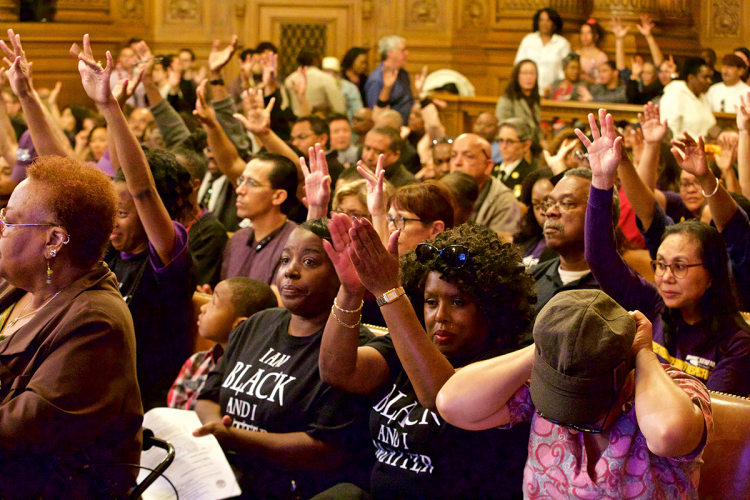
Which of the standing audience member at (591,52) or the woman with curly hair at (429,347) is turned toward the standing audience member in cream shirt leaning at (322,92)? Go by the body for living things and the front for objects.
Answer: the standing audience member at (591,52)

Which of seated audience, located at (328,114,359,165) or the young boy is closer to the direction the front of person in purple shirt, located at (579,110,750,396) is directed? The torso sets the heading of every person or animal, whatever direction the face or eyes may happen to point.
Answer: the young boy

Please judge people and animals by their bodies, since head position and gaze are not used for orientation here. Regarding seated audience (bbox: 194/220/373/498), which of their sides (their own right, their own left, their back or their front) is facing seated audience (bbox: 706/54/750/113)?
back

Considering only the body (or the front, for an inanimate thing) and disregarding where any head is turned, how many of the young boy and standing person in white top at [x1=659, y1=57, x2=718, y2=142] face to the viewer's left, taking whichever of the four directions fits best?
1

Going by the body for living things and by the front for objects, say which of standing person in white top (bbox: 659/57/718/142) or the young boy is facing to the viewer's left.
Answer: the young boy
